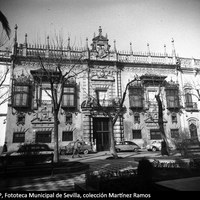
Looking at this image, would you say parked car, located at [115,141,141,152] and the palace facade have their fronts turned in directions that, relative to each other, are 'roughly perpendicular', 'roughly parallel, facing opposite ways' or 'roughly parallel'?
roughly perpendicular

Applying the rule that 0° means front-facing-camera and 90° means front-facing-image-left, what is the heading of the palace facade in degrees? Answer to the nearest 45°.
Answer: approximately 0°

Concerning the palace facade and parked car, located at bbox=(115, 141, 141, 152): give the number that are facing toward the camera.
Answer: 1
